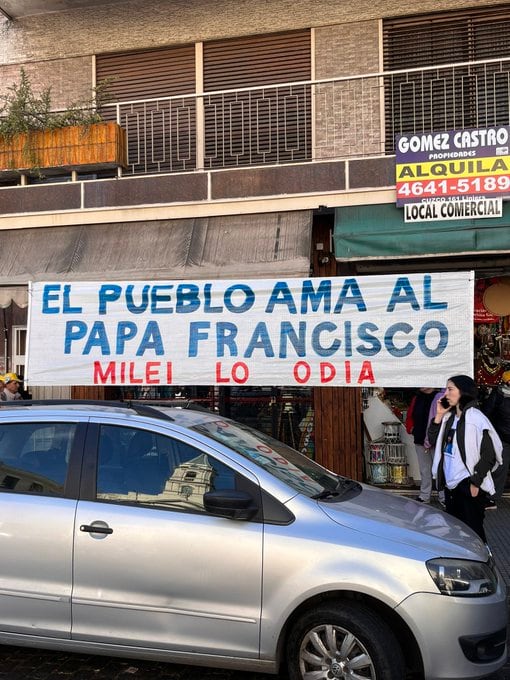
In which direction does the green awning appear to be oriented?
toward the camera

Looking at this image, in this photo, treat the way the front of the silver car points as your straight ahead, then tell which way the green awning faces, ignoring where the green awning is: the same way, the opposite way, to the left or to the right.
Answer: to the right

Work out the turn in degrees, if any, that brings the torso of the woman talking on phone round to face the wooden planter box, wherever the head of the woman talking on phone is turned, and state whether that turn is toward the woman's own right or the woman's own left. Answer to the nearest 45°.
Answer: approximately 90° to the woman's own right

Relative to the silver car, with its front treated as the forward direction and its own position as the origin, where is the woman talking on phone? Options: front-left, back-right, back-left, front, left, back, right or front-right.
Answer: front-left

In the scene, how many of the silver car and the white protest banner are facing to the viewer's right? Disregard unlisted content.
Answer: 1

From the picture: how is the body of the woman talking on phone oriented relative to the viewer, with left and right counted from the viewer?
facing the viewer and to the left of the viewer

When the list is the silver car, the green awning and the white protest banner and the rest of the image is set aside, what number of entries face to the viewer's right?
1

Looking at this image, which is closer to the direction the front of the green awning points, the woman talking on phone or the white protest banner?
the woman talking on phone

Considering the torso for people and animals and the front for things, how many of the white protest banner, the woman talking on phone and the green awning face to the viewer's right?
0

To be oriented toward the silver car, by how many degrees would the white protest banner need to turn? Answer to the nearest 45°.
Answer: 0° — it already faces it

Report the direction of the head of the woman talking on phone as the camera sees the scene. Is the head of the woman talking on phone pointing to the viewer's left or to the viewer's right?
to the viewer's left

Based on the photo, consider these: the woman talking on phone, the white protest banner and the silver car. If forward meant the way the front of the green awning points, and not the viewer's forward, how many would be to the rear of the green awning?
0

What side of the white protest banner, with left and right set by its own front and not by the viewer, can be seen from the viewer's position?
front

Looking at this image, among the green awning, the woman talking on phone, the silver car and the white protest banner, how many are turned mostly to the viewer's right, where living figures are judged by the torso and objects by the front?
1

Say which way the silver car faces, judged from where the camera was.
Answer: facing to the right of the viewer

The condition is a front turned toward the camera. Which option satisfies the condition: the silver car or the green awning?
the green awning

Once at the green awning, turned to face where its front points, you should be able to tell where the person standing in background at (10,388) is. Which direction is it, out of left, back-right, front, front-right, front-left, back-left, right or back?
right
